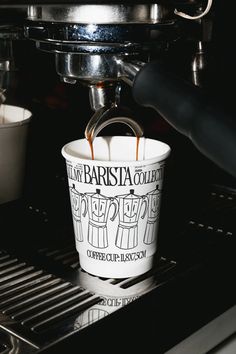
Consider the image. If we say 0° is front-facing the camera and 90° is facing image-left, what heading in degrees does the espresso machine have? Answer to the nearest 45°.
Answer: approximately 315°
